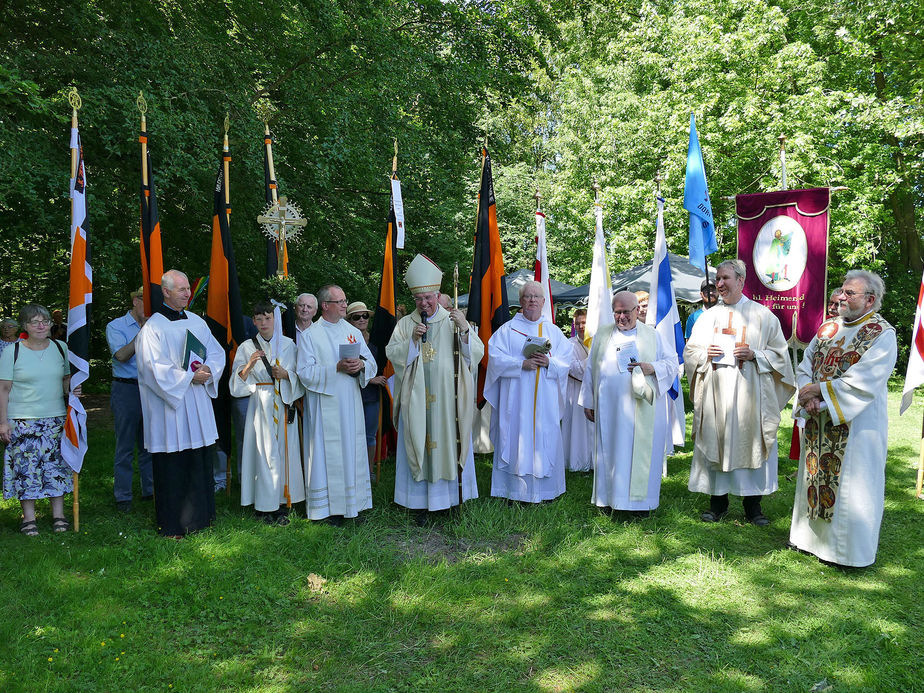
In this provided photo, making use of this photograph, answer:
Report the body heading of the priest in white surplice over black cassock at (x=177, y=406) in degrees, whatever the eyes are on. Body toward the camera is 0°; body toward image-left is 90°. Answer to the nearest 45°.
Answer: approximately 315°

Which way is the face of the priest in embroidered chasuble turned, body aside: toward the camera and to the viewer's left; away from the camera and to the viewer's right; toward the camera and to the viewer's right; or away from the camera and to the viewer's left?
toward the camera and to the viewer's left

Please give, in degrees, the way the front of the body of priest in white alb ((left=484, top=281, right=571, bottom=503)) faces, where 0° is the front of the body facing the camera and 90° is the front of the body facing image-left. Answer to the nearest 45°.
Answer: approximately 0°

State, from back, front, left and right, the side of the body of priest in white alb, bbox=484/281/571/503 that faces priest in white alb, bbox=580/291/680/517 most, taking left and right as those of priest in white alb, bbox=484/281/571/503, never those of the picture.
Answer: left

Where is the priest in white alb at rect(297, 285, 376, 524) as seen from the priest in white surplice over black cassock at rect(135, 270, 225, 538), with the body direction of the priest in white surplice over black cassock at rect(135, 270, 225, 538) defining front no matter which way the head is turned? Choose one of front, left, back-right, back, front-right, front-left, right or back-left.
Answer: front-left

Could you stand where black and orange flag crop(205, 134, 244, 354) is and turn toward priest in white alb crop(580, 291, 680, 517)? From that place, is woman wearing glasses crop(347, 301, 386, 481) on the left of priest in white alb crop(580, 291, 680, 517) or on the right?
left

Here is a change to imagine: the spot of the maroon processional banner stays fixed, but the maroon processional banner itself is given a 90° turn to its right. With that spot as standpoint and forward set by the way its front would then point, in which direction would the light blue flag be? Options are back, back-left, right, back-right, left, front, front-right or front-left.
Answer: front

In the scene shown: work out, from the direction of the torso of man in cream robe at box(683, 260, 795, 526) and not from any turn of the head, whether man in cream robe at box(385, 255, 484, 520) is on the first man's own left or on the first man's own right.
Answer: on the first man's own right

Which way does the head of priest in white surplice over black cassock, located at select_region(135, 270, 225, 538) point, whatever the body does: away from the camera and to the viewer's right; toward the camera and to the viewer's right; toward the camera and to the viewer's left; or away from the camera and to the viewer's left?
toward the camera and to the viewer's right

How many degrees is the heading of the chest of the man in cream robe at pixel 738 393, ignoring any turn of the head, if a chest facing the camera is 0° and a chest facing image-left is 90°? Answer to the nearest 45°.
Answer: approximately 0°
